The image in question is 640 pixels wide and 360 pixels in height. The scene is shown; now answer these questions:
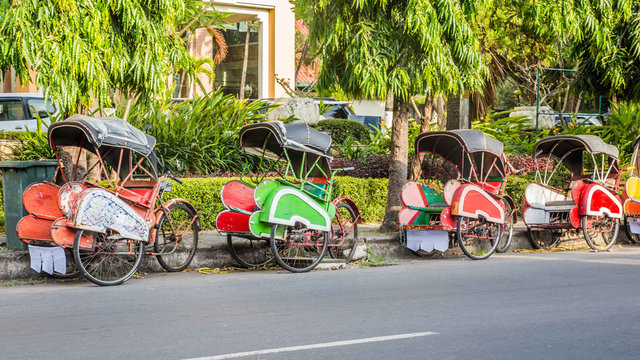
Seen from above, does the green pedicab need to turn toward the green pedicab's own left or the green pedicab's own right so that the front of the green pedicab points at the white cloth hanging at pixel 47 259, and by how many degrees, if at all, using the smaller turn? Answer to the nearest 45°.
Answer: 0° — it already faces it

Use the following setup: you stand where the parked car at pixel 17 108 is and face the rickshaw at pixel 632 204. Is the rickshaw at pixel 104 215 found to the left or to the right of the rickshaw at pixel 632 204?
right

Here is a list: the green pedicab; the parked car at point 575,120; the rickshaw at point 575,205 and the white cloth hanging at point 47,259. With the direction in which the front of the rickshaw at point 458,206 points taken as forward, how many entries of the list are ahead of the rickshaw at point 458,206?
2

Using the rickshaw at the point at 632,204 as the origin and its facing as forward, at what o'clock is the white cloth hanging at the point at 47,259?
The white cloth hanging is roughly at 12 o'clock from the rickshaw.

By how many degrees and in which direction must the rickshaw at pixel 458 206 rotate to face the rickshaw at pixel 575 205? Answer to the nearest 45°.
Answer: approximately 180°

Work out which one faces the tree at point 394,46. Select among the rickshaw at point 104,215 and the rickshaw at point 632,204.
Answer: the rickshaw at point 632,204

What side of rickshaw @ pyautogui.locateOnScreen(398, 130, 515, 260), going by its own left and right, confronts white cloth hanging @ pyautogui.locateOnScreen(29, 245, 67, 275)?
front

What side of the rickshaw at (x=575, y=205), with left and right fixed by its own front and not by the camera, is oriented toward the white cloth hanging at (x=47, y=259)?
front

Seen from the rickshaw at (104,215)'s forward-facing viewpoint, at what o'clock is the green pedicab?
The green pedicab is roughly at 7 o'clock from the rickshaw.

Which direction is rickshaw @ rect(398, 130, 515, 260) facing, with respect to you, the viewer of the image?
facing the viewer and to the left of the viewer

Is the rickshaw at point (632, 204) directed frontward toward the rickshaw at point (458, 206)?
yes

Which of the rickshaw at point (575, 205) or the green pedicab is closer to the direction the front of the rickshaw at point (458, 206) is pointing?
the green pedicab

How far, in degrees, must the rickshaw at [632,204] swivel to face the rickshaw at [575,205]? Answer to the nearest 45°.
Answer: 0° — it already faces it

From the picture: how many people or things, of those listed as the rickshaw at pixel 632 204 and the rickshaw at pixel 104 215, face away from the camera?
0
